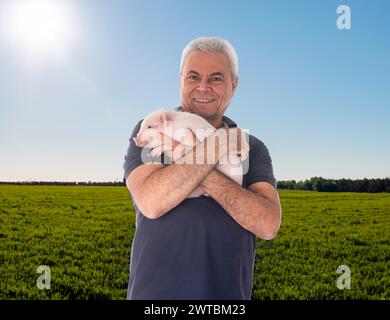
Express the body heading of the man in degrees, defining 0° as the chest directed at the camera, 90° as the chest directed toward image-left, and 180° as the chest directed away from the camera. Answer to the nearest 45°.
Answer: approximately 0°

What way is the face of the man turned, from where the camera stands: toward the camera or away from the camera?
toward the camera
